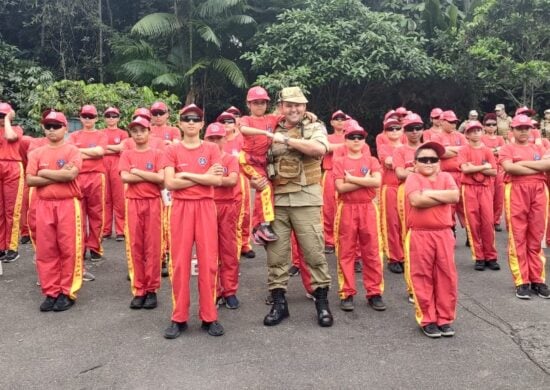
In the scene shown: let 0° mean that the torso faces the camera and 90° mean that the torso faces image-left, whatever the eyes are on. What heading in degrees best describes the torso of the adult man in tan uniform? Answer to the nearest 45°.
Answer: approximately 0°

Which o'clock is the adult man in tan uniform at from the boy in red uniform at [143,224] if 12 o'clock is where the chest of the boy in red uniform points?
The adult man in tan uniform is roughly at 10 o'clock from the boy in red uniform.

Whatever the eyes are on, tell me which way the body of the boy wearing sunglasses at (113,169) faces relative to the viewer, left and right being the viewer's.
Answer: facing the viewer

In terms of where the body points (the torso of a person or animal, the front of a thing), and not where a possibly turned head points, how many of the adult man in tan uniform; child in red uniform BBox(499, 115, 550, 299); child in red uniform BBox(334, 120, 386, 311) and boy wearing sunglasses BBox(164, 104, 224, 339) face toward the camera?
4

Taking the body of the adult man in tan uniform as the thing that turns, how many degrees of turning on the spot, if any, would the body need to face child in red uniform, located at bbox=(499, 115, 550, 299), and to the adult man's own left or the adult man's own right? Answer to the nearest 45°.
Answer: approximately 90° to the adult man's own left

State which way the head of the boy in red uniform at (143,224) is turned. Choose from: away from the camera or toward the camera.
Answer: toward the camera

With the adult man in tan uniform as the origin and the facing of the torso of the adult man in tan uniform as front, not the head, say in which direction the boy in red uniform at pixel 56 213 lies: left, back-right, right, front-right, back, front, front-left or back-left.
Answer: right

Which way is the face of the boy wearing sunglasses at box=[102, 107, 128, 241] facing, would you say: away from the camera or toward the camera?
toward the camera

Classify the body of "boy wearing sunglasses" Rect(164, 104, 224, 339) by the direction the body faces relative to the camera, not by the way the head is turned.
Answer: toward the camera

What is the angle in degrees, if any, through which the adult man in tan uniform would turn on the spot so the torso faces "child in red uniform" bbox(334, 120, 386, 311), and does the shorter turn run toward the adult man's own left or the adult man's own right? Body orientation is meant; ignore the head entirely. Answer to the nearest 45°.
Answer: approximately 135° to the adult man's own left

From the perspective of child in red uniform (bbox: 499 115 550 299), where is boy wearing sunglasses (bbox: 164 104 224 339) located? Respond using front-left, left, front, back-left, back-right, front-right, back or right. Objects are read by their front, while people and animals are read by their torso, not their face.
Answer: front-right

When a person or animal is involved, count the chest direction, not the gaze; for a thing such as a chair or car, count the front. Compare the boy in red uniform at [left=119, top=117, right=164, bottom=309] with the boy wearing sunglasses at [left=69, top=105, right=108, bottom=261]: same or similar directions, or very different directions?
same or similar directions

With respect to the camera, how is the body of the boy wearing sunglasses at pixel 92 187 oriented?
toward the camera

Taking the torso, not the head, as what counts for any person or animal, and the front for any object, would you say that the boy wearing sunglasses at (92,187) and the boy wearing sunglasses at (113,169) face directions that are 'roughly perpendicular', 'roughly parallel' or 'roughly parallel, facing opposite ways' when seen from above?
roughly parallel
